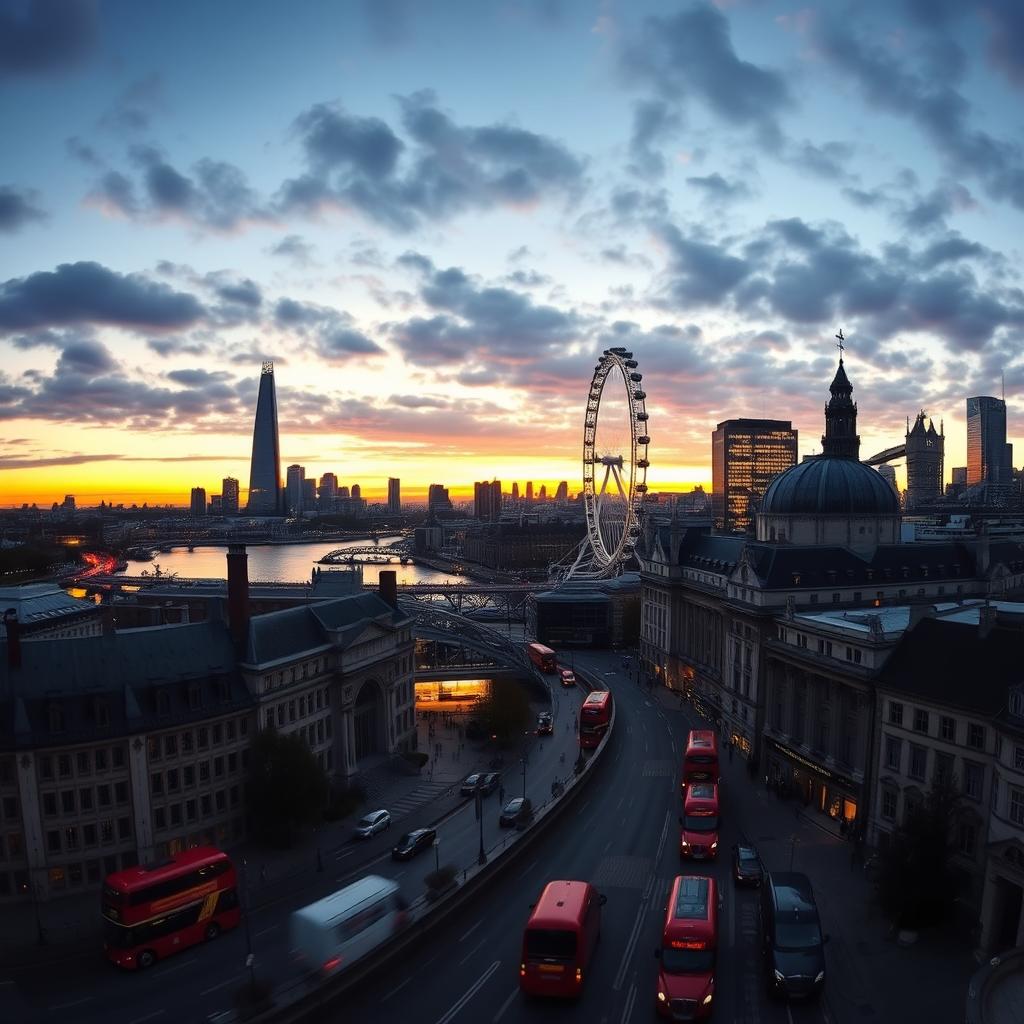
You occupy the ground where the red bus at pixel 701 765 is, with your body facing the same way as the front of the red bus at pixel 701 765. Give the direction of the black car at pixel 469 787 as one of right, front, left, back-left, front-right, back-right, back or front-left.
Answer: right

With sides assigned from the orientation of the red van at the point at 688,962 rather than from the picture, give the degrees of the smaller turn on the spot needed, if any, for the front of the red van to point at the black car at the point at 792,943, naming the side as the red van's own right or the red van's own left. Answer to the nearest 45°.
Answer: approximately 135° to the red van's own left

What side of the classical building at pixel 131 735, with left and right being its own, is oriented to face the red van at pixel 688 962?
front

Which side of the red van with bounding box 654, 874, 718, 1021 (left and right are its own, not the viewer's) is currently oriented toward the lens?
front

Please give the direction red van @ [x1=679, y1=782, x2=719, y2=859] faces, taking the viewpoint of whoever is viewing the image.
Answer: facing the viewer

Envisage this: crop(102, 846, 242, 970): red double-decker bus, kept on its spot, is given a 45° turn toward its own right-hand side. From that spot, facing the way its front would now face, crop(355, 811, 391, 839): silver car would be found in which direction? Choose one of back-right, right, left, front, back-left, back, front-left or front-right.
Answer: back-right

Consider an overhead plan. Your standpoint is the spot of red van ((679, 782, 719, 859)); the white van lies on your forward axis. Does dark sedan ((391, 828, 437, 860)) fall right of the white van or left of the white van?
right

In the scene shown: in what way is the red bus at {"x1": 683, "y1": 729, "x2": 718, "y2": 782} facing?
toward the camera

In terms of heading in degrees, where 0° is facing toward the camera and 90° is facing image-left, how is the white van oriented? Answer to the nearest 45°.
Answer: approximately 225°

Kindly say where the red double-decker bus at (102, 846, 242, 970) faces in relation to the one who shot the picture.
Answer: facing the viewer and to the left of the viewer
